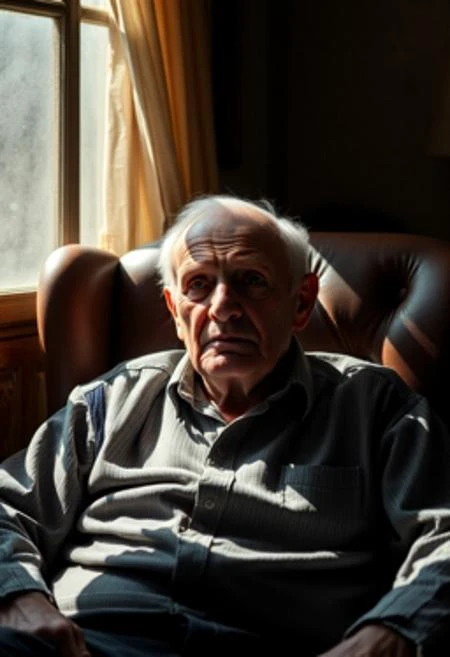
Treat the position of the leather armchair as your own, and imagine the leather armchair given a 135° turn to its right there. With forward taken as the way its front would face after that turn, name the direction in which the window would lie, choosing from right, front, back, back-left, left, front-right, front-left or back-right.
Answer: front

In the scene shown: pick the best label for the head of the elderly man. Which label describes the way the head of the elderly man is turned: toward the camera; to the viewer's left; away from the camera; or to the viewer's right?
toward the camera

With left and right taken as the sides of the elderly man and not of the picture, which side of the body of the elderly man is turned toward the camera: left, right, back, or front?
front

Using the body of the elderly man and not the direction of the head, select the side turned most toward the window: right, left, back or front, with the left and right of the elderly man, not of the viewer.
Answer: back

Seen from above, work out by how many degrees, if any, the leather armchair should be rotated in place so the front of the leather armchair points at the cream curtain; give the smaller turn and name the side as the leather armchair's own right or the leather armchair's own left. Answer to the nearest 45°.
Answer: approximately 135° to the leather armchair's own right

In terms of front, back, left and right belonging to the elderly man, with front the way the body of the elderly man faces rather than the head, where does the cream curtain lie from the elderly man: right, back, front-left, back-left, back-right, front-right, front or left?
back

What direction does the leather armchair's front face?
toward the camera
